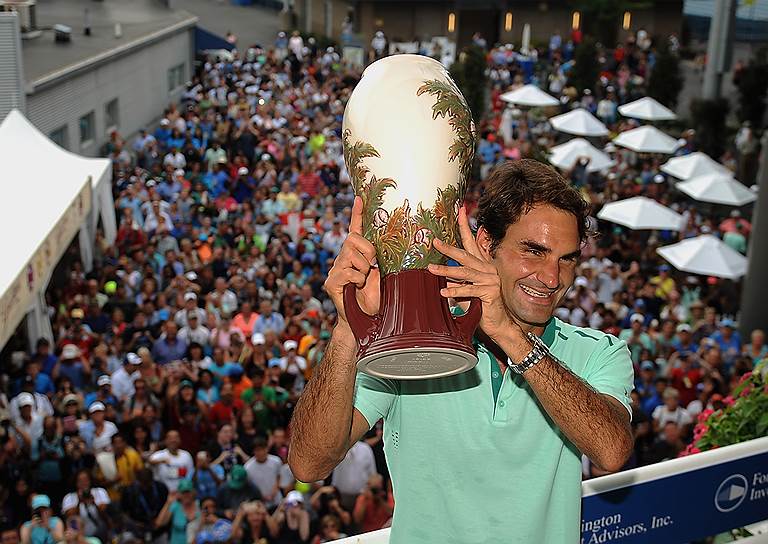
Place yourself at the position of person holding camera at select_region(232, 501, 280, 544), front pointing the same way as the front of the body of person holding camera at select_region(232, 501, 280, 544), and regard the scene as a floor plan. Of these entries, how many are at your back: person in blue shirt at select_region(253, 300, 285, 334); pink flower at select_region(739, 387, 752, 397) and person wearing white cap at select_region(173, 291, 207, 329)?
2

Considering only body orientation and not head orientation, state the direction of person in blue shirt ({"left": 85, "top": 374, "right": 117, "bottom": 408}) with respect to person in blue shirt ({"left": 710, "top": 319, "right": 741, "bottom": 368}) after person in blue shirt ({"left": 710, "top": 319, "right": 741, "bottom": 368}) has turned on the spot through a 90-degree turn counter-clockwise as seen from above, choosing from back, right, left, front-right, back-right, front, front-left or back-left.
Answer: back-right

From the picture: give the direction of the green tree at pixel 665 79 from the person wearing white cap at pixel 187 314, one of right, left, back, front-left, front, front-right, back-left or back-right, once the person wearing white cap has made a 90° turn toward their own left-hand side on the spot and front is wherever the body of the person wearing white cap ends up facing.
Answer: front-left

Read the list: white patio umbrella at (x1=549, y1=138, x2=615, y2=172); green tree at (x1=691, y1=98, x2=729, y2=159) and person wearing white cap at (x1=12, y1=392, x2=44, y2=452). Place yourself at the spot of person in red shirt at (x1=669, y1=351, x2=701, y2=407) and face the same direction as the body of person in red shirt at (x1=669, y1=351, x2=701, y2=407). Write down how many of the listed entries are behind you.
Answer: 2

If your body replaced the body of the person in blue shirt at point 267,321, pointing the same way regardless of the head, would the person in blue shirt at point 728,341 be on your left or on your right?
on your left

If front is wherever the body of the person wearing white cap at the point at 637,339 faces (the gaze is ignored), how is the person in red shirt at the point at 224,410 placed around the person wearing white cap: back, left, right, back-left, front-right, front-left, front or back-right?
front-right

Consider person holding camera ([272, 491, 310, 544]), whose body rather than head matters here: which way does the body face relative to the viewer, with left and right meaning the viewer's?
facing the viewer

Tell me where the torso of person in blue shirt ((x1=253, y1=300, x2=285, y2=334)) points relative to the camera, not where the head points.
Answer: toward the camera

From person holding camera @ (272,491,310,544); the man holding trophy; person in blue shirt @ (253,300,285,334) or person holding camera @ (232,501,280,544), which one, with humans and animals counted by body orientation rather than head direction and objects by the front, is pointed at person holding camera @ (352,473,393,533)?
the person in blue shirt

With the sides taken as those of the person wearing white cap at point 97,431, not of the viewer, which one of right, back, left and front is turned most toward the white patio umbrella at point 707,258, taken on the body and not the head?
left

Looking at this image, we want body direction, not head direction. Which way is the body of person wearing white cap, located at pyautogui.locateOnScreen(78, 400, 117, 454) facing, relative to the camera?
toward the camera

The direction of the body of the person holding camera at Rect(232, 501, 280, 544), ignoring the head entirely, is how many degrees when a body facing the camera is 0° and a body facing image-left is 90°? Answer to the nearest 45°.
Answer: approximately 0°

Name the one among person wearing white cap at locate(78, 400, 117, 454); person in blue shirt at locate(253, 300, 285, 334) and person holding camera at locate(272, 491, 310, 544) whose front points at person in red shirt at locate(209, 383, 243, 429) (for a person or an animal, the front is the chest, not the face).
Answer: the person in blue shirt

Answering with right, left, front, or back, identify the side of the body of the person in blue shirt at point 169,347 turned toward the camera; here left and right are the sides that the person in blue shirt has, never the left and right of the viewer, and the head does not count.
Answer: front

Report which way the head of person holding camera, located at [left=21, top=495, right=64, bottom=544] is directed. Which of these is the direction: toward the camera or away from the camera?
toward the camera

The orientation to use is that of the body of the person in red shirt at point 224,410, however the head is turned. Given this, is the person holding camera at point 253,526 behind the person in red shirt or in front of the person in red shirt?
in front

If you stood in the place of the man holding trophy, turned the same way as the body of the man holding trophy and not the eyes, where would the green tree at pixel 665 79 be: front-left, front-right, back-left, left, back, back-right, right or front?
back

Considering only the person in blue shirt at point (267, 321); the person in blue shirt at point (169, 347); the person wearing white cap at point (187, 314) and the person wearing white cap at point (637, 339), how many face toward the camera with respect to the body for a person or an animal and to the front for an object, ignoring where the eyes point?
4
